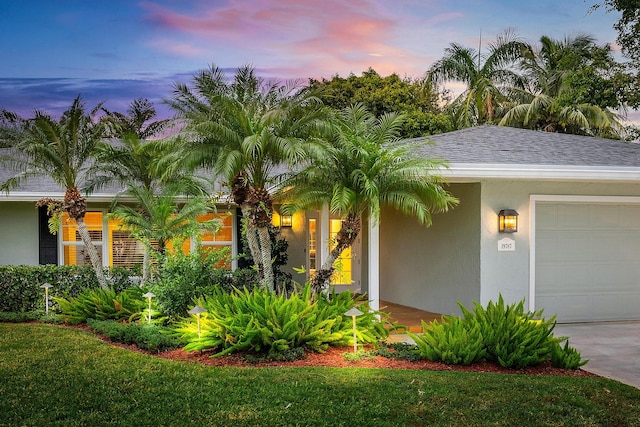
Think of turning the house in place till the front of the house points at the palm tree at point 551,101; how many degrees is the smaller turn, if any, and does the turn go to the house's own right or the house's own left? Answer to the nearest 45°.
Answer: approximately 180°

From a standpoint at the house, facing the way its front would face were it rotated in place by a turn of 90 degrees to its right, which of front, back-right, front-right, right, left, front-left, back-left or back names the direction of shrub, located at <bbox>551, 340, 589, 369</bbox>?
left

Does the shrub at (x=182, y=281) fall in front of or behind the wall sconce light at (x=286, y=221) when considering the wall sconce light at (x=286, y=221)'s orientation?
in front

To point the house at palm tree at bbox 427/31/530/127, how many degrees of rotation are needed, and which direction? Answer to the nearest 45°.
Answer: approximately 180°

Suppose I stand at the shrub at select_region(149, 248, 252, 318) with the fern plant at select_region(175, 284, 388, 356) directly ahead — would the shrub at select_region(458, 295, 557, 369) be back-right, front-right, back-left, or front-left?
front-left

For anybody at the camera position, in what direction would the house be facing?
facing the viewer

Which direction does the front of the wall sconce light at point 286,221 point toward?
toward the camera

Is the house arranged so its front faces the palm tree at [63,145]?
no

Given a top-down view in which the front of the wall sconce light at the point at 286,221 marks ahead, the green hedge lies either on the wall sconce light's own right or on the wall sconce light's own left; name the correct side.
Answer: on the wall sconce light's own right

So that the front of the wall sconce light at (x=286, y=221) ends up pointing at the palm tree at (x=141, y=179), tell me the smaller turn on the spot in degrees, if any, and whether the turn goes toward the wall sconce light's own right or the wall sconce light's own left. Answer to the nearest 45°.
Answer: approximately 45° to the wall sconce light's own right

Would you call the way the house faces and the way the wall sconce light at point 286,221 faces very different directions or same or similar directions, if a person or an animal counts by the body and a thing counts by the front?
same or similar directions

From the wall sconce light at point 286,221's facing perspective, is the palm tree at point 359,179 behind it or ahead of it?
ahead

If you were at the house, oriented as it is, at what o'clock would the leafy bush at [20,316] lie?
The leafy bush is roughly at 3 o'clock from the house.

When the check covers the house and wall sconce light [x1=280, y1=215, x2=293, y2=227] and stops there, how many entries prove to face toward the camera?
2
